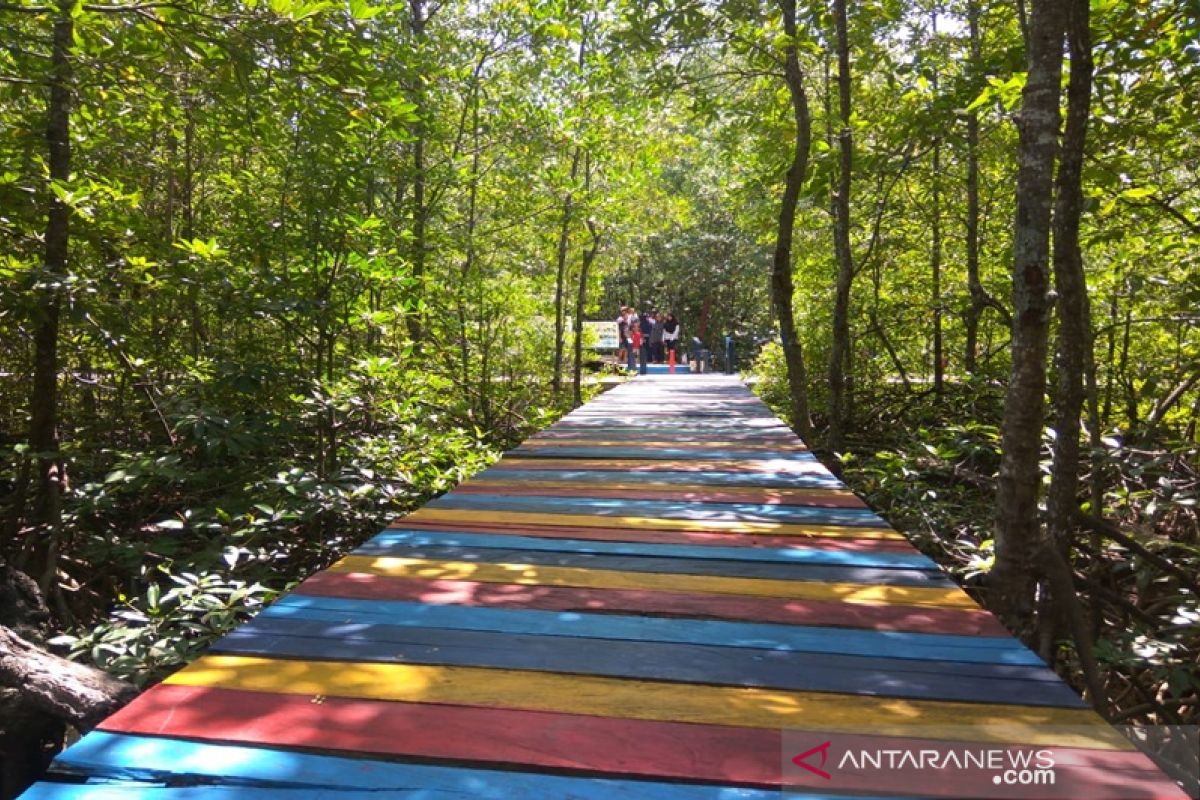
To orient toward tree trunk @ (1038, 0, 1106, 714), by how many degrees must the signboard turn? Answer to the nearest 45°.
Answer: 0° — it already faces it

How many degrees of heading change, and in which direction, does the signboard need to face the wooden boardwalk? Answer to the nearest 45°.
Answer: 0° — it already faces it

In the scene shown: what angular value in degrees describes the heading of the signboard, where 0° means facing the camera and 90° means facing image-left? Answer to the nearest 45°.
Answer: approximately 0°

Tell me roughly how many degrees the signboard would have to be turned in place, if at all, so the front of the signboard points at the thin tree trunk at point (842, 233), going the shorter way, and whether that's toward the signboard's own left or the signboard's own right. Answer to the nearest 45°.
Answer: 0° — it already faces it

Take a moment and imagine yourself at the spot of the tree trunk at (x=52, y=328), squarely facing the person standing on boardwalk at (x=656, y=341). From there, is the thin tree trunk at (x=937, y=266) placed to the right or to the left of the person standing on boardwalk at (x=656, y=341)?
right

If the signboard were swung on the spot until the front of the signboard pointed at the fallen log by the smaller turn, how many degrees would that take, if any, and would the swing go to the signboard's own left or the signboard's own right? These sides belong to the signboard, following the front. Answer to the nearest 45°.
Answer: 0° — it already faces it

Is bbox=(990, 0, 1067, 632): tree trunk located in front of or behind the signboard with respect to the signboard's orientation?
in front

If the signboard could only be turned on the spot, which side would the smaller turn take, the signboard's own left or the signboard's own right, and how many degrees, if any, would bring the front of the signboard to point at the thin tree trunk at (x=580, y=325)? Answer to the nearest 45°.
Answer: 0° — it already faces it
